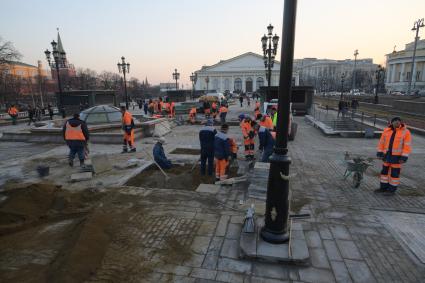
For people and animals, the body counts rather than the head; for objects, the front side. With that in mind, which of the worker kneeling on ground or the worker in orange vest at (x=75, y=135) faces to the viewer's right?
the worker kneeling on ground

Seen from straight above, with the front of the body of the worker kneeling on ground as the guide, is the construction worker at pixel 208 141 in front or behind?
in front

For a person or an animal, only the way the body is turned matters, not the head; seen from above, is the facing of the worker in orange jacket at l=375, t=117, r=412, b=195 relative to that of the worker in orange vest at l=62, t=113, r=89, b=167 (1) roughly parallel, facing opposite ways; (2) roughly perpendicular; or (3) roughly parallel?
roughly perpendicular

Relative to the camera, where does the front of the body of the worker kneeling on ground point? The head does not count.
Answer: to the viewer's right

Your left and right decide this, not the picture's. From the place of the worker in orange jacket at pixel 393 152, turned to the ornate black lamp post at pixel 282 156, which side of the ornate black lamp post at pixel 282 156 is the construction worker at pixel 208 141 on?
right

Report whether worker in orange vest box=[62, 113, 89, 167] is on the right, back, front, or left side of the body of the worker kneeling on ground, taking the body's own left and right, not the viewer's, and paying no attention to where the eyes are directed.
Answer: back

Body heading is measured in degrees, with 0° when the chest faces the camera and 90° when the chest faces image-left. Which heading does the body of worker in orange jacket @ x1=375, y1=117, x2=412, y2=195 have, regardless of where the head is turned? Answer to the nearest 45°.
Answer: approximately 45°

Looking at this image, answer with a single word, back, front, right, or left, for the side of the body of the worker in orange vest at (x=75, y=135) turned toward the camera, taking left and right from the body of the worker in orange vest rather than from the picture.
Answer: back

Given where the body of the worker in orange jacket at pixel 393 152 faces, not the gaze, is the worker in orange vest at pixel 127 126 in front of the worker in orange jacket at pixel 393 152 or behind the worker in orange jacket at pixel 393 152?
in front
